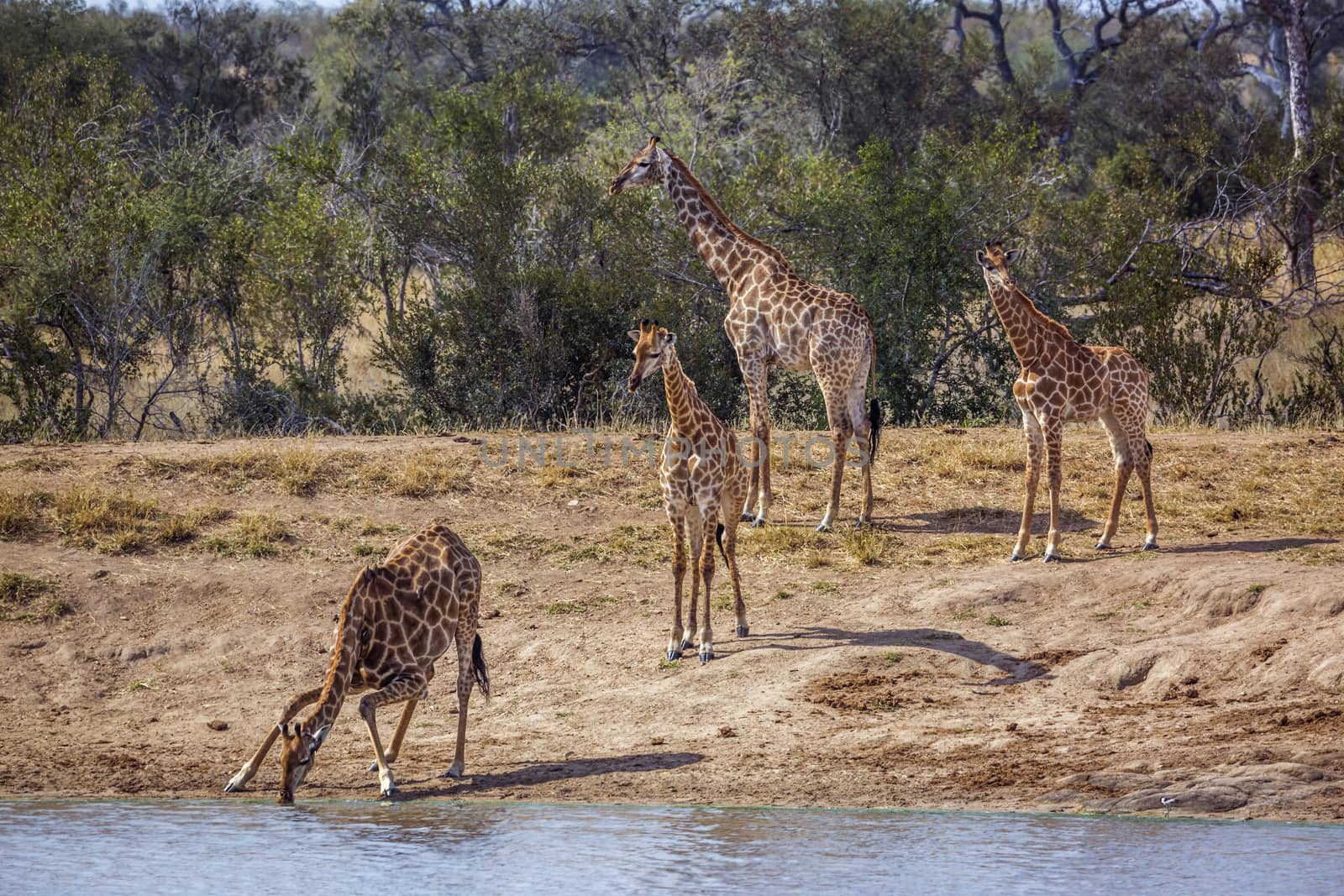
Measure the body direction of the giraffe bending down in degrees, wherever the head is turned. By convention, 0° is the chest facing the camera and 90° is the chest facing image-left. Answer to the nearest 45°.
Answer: approximately 45°

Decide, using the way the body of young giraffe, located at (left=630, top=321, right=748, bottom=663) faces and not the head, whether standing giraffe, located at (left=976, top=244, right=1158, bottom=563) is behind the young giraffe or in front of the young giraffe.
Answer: behind

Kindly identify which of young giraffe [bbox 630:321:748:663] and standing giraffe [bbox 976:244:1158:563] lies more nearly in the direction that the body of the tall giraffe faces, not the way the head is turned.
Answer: the young giraffe

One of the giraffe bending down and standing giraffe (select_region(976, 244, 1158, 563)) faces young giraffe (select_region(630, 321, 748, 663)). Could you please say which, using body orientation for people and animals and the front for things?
the standing giraffe

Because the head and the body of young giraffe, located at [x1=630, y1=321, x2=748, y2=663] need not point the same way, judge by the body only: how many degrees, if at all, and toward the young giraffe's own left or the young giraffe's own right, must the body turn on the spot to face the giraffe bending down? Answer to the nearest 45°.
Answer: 0° — it already faces it

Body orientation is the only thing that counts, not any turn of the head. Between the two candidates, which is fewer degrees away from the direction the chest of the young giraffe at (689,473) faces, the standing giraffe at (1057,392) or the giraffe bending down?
the giraffe bending down

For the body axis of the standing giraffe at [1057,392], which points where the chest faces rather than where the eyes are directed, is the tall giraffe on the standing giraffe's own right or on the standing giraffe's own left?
on the standing giraffe's own right

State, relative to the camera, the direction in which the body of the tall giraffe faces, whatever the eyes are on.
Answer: to the viewer's left

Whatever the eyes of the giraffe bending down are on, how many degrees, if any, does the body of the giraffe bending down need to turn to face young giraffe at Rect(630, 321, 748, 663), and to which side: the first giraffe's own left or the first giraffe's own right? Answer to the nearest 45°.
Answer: approximately 180°

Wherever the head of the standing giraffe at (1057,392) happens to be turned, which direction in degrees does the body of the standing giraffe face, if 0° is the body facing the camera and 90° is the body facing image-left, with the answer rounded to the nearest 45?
approximately 45°
